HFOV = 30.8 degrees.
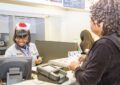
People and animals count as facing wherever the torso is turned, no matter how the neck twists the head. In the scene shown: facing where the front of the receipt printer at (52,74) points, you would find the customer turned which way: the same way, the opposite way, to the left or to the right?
the opposite way

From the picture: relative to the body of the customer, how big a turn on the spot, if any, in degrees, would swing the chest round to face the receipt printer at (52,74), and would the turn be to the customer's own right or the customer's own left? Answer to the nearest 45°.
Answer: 0° — they already face it

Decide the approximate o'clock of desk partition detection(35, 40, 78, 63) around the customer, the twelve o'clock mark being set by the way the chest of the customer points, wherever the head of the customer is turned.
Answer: The desk partition is roughly at 1 o'clock from the customer.

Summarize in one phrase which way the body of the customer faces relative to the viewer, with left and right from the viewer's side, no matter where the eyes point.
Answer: facing away from the viewer and to the left of the viewer

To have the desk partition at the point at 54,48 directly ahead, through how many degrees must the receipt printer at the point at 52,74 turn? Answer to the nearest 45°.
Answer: approximately 135° to its left

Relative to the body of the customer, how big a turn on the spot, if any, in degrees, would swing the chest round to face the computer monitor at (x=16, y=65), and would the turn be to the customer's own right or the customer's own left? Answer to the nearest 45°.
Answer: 0° — they already face it

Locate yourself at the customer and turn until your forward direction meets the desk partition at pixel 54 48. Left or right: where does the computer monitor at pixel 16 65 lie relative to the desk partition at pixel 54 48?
left
